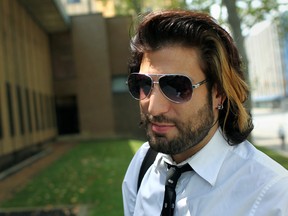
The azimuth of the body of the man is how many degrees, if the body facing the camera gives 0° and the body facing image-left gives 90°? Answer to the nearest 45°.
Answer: approximately 45°
